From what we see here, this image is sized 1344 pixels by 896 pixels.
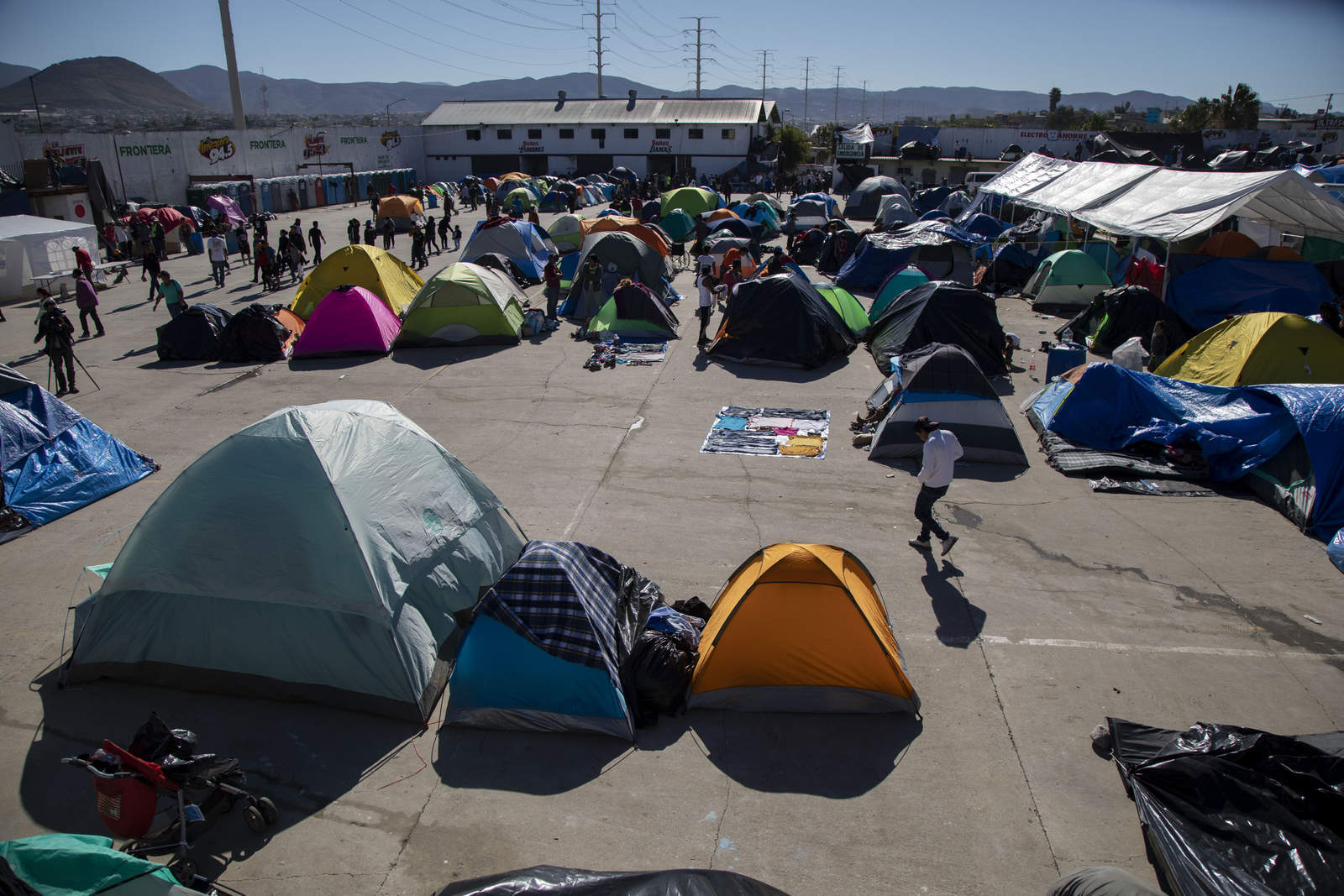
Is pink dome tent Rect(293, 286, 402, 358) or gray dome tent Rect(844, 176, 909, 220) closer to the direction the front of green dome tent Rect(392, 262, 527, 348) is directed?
the pink dome tent

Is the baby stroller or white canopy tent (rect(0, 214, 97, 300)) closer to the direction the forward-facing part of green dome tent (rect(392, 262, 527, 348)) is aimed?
the baby stroller

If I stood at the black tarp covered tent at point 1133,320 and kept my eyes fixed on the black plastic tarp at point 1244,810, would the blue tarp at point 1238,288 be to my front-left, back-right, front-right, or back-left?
back-left

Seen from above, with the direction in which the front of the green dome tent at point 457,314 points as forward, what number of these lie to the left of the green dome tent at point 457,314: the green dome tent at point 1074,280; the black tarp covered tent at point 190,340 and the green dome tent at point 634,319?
2

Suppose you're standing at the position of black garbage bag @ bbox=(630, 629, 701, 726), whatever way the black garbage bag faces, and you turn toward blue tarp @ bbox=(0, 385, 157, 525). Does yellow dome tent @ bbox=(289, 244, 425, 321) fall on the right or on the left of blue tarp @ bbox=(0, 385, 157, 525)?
right

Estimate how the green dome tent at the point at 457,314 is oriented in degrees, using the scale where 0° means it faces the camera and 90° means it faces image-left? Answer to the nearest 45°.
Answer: approximately 0°

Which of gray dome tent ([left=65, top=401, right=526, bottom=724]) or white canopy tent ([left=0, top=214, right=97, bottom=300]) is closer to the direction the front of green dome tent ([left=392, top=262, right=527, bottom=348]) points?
the gray dome tent

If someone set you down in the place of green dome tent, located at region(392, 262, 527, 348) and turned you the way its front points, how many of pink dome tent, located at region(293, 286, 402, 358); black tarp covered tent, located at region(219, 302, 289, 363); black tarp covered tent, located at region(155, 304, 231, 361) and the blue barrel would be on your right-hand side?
3

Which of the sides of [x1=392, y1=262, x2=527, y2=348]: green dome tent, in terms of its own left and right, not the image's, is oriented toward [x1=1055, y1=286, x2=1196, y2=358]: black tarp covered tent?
left

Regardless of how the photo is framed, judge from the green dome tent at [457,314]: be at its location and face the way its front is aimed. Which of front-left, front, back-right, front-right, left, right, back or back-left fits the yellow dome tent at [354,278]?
back-right

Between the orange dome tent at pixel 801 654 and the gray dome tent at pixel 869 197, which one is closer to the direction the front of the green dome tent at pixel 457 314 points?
the orange dome tent

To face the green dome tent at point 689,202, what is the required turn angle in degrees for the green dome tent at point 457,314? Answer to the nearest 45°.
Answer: approximately 135° to its left

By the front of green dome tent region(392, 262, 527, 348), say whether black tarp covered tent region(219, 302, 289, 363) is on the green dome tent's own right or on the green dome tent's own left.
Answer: on the green dome tent's own right
